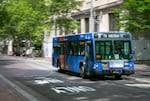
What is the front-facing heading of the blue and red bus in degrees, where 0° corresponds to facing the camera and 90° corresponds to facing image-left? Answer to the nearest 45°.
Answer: approximately 315°

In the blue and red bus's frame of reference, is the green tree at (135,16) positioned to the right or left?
on its left
